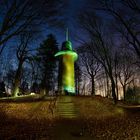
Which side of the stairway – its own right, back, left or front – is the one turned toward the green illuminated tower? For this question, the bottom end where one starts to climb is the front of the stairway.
back

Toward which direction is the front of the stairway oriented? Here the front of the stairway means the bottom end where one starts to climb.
toward the camera
